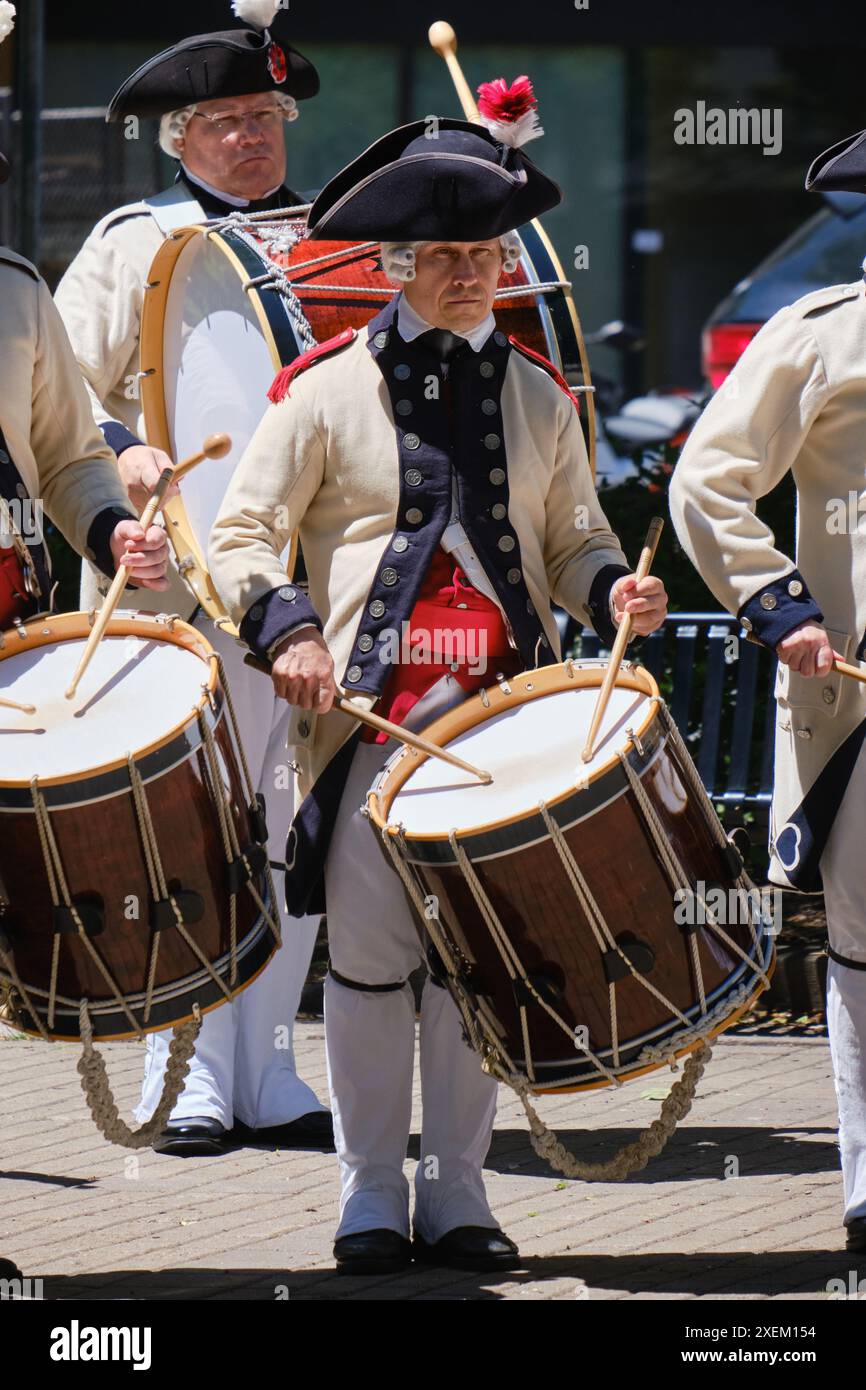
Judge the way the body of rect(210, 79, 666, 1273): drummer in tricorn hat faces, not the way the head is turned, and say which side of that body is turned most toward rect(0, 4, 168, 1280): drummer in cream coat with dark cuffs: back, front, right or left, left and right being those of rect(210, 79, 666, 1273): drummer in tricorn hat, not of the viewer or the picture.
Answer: right

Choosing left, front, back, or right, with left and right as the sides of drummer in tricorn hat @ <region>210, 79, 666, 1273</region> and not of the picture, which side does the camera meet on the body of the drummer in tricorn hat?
front

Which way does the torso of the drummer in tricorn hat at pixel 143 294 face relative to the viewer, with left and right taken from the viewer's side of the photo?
facing the viewer and to the right of the viewer

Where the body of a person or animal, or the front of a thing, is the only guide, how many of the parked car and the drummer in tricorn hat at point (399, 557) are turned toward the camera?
1

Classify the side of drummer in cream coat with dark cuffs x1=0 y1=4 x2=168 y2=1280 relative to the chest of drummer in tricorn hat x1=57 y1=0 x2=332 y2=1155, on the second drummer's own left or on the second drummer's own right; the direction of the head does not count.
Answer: on the second drummer's own right
